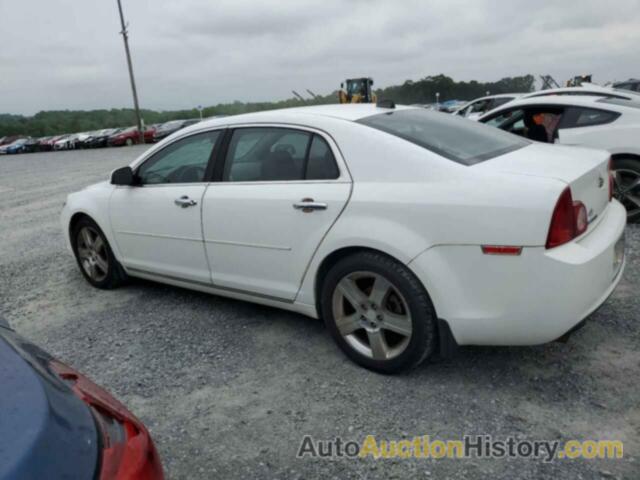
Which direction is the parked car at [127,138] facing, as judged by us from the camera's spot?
facing the viewer and to the left of the viewer

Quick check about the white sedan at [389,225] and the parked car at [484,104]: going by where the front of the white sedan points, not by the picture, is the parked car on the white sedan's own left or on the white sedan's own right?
on the white sedan's own right

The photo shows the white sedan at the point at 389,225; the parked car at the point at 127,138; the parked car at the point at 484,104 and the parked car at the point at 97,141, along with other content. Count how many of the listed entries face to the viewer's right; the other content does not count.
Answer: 0

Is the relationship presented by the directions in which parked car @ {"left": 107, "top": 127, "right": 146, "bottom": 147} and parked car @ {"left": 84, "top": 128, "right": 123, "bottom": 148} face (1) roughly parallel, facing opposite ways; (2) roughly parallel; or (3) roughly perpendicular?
roughly parallel

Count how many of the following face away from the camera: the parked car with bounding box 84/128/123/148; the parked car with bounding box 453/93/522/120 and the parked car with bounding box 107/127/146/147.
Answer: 0

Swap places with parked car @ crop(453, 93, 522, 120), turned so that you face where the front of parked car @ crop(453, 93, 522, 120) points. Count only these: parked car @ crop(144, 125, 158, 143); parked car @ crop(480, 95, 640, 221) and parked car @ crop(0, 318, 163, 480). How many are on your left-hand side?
2

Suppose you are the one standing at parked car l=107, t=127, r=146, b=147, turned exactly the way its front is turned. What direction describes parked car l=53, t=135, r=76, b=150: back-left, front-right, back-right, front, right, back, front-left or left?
right

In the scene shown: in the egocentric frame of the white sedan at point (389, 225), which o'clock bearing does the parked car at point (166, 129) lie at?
The parked car is roughly at 1 o'clock from the white sedan.

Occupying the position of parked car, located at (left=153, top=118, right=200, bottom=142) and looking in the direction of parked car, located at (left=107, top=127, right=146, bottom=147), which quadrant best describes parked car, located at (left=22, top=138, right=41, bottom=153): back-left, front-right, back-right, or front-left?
front-right

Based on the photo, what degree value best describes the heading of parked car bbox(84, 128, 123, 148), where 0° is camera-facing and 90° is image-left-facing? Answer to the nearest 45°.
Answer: approximately 45°

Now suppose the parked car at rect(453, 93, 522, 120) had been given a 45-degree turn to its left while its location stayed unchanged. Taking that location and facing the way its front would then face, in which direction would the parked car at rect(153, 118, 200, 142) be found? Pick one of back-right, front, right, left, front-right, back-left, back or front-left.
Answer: right

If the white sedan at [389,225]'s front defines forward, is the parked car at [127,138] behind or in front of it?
in front

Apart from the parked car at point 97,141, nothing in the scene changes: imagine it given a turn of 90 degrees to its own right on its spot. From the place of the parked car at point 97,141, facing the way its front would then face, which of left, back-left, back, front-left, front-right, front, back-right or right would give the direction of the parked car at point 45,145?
front

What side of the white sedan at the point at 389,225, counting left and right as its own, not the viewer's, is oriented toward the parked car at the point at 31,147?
front

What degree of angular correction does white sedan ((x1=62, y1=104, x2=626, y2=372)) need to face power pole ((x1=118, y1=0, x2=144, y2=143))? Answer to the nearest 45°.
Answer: approximately 45° to its right

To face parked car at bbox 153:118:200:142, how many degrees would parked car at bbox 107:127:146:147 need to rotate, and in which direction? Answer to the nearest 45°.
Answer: approximately 90° to its left

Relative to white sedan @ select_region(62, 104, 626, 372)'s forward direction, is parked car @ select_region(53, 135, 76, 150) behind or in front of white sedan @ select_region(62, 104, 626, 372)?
in front

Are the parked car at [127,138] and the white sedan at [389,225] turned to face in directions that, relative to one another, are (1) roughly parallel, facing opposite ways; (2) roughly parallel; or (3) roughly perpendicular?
roughly perpendicular

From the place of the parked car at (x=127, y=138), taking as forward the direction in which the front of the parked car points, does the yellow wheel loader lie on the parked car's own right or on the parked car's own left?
on the parked car's own left
